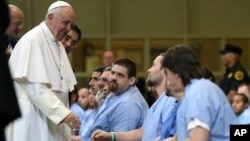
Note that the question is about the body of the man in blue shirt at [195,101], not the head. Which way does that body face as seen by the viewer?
to the viewer's left

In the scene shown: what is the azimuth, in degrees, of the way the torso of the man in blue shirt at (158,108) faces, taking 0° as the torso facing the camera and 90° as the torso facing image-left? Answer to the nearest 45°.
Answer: approximately 90°

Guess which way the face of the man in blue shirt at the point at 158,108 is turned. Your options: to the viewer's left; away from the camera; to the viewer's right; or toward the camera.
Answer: to the viewer's left

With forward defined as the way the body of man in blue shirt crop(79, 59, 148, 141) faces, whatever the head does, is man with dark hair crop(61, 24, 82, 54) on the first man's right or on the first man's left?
on the first man's right

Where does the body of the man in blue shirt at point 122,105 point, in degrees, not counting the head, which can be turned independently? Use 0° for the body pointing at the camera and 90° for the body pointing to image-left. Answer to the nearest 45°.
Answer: approximately 45°

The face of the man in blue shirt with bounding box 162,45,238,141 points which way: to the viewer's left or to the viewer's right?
to the viewer's left
